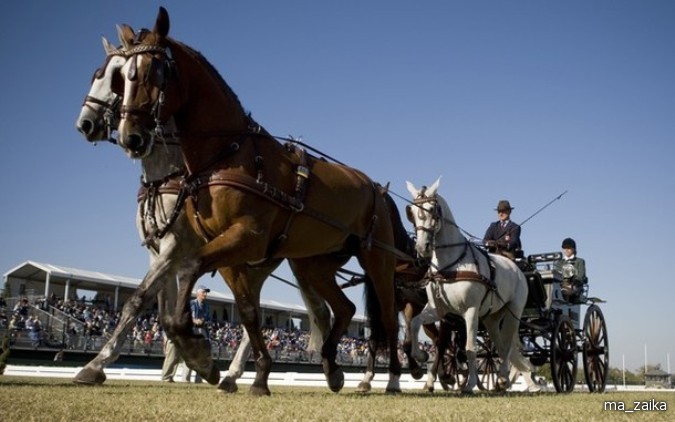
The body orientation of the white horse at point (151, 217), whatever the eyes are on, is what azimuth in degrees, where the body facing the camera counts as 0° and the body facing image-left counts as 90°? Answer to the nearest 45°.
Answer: approximately 45°

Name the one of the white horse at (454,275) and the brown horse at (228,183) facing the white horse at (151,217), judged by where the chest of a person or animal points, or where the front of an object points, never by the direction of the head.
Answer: the white horse at (454,275)

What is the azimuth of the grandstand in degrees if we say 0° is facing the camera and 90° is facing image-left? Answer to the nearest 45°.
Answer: approximately 315°

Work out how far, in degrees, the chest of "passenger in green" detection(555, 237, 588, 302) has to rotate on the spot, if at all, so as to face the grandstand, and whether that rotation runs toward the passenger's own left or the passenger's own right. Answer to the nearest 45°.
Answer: approximately 90° to the passenger's own right

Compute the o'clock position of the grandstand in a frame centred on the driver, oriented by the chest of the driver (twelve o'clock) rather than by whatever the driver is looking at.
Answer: The grandstand is roughly at 3 o'clock from the driver.

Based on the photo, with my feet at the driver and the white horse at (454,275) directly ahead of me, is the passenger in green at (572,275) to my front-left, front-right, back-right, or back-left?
back-left

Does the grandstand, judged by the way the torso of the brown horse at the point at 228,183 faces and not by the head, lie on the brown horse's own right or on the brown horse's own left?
on the brown horse's own right

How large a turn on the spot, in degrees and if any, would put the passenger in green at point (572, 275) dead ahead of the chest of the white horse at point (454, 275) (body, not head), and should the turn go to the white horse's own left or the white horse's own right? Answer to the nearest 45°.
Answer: approximately 180°

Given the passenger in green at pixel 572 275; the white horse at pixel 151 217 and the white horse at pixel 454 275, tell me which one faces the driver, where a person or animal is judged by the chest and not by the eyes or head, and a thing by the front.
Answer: the passenger in green

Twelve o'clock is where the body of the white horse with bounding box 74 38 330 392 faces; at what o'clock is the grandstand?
The grandstand is roughly at 4 o'clock from the white horse.

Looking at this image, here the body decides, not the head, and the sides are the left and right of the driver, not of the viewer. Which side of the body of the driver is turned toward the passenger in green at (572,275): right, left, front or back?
back

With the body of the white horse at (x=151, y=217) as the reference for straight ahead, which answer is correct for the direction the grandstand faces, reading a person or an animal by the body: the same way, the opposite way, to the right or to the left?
to the left

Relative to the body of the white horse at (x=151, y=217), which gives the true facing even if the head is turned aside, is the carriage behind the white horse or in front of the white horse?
behind

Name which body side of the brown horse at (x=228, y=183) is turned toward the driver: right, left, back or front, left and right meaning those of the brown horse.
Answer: back

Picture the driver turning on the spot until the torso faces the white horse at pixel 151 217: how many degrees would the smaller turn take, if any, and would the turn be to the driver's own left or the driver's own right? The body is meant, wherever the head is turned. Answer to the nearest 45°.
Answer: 0° — they already face it
